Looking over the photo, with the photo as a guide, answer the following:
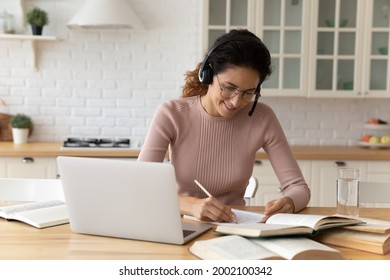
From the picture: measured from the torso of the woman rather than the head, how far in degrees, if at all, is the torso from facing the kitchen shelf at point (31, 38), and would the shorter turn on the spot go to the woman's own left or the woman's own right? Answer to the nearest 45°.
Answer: approximately 135° to the woman's own right

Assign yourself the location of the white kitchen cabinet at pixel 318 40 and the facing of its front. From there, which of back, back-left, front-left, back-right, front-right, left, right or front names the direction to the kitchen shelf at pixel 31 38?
right

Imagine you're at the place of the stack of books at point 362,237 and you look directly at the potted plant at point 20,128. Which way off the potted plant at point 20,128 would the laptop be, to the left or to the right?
left

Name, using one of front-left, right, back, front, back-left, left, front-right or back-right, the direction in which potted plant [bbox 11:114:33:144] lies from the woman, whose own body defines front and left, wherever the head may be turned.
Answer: back-right

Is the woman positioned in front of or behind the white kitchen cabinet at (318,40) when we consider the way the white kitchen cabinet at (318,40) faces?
in front

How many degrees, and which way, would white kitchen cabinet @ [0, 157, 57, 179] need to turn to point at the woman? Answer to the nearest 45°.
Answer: approximately 45° to its left

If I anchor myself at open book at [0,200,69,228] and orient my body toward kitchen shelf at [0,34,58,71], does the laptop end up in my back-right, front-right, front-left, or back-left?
back-right

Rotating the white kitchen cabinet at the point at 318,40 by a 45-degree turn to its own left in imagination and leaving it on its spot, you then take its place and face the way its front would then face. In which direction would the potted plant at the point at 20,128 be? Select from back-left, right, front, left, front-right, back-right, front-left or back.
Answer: back-right

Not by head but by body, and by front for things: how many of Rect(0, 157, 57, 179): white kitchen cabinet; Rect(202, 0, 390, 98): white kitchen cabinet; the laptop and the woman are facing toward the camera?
3

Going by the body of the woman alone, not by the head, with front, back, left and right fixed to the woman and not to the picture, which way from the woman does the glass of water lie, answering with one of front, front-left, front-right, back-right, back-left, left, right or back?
front-left
